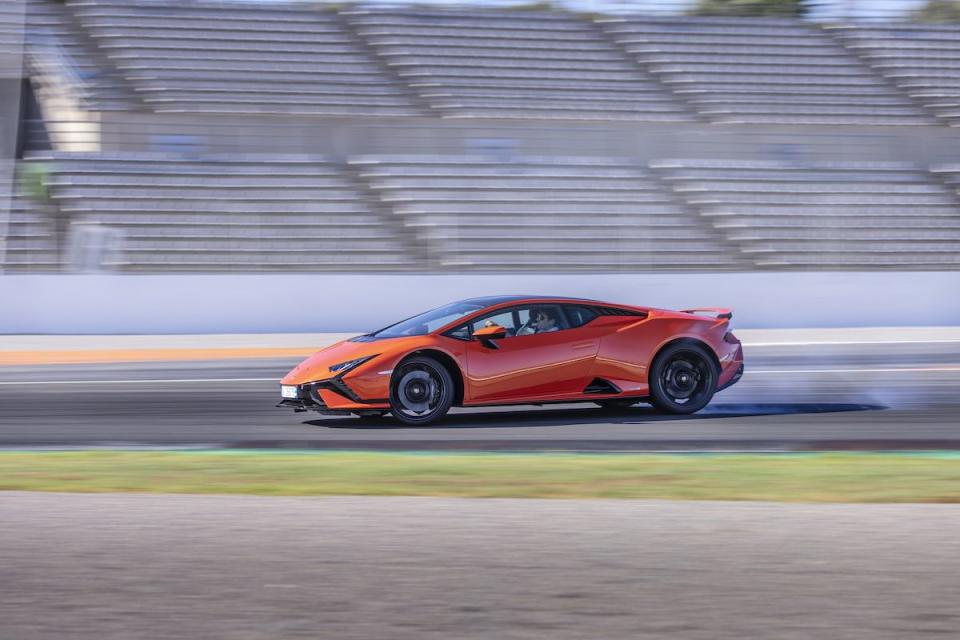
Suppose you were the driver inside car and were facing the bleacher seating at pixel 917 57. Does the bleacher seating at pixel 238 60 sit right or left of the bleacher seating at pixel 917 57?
left

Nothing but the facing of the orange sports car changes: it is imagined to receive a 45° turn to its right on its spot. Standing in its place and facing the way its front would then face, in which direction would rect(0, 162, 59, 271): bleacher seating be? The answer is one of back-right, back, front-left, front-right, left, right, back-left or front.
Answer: front

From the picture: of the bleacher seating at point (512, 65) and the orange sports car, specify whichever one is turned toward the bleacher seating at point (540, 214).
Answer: the bleacher seating at point (512, 65)

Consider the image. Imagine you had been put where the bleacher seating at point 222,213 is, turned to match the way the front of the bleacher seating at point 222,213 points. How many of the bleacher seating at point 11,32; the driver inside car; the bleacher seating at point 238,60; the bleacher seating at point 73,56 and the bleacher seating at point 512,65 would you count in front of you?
1

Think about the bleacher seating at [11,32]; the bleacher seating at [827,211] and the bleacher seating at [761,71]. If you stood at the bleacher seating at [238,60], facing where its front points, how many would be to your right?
1

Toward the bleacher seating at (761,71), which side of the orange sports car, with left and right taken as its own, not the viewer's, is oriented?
right

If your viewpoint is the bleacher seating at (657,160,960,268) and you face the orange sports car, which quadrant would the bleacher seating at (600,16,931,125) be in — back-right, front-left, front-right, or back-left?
back-right

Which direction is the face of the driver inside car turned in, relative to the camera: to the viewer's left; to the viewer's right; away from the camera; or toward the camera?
to the viewer's left

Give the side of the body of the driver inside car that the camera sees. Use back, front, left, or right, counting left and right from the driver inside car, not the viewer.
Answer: left

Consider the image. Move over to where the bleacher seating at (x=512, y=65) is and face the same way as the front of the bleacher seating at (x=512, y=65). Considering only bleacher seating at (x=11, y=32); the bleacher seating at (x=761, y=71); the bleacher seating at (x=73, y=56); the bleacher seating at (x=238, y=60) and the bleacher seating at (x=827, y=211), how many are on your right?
3

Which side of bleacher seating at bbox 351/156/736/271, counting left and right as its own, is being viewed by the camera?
front

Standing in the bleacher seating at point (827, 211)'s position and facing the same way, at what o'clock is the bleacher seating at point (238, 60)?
the bleacher seating at point (238, 60) is roughly at 3 o'clock from the bleacher seating at point (827, 211).

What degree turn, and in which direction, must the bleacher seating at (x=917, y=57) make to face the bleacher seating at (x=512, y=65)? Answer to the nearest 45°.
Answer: approximately 45° to its right
